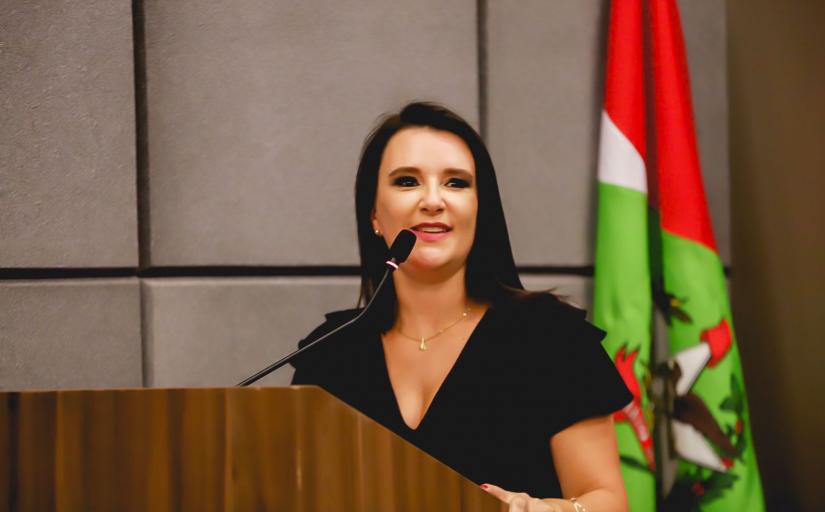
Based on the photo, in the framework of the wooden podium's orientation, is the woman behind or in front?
behind

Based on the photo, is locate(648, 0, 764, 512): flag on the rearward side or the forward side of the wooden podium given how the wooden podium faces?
on the rearward side

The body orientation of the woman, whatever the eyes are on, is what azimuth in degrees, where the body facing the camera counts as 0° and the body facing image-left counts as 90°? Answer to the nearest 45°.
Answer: approximately 45°

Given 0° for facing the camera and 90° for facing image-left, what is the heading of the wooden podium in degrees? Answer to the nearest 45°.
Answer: approximately 45°

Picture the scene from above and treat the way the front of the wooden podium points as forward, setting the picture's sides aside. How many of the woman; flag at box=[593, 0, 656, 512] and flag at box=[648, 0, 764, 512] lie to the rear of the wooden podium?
3
